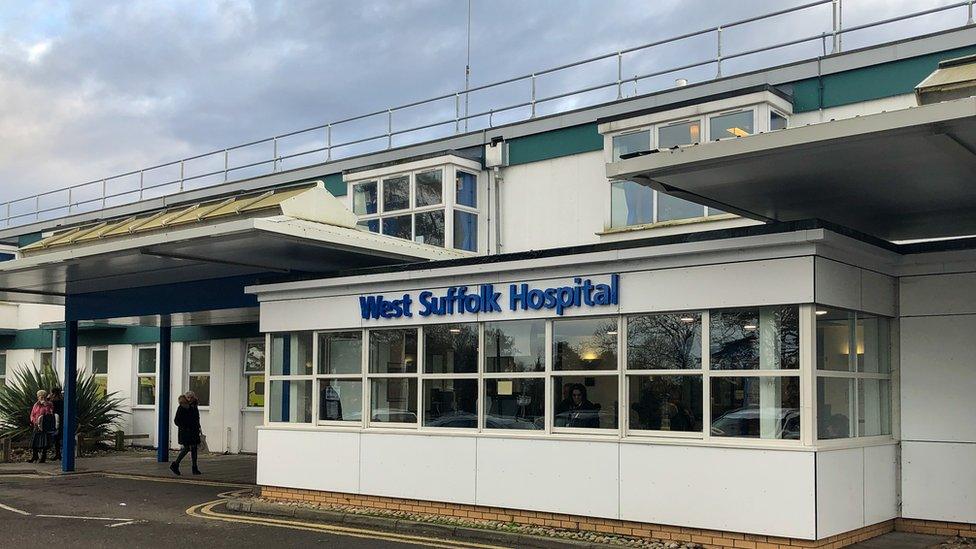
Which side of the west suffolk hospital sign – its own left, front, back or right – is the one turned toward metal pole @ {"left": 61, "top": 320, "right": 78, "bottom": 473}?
right

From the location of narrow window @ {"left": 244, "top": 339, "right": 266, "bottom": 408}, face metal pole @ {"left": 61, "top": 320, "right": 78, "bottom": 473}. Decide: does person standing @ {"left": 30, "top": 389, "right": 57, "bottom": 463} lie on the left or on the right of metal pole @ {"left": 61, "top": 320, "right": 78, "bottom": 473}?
right

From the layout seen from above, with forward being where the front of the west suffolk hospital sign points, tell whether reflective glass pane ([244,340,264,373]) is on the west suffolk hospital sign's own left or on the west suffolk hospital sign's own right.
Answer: on the west suffolk hospital sign's own right

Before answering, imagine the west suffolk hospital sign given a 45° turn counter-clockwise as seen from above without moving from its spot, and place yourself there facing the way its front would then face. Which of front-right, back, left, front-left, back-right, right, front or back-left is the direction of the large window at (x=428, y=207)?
back

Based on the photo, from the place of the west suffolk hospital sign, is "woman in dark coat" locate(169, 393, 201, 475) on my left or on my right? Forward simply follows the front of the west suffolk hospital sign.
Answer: on my right

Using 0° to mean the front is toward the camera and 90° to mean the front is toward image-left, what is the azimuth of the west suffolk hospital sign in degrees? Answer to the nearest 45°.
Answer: approximately 45°
